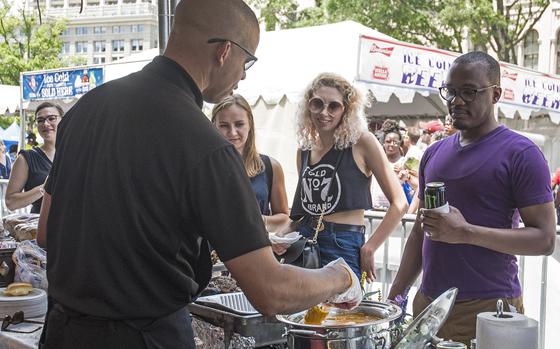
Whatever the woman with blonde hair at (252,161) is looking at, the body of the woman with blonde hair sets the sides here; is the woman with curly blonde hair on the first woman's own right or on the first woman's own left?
on the first woman's own left

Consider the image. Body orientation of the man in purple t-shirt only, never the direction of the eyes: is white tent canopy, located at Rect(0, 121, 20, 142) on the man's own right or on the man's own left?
on the man's own right

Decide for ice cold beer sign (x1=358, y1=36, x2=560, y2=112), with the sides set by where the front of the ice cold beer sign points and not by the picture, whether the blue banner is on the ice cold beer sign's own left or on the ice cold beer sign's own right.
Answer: on the ice cold beer sign's own right

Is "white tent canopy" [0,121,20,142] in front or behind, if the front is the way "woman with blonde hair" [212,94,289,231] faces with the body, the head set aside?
behind

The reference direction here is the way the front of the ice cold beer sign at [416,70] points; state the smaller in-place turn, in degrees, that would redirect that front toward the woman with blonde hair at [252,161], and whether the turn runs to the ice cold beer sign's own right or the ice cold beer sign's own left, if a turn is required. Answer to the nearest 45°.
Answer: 0° — it already faces them

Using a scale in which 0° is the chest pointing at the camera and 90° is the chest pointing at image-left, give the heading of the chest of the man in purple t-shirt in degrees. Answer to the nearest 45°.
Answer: approximately 45°

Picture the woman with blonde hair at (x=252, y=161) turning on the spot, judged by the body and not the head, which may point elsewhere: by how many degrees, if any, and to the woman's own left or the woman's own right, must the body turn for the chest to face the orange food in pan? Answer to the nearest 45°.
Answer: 0° — they already face it

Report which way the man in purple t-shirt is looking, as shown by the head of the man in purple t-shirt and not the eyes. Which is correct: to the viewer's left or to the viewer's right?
to the viewer's left

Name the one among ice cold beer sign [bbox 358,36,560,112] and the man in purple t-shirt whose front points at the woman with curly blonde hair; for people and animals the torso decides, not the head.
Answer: the ice cold beer sign
